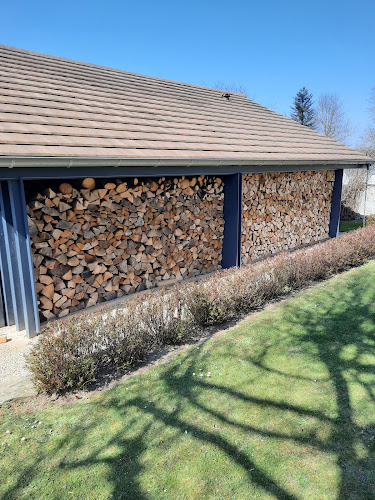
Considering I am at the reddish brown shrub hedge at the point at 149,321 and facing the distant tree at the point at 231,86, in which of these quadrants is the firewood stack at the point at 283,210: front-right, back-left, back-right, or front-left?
front-right

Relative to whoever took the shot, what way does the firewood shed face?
facing the viewer and to the right of the viewer

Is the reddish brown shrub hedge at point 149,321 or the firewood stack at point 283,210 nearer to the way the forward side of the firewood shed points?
the reddish brown shrub hedge

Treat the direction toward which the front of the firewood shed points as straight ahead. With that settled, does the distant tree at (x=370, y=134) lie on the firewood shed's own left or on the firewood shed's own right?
on the firewood shed's own left

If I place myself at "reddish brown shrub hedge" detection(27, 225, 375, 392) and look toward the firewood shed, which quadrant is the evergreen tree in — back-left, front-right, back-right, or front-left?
front-right

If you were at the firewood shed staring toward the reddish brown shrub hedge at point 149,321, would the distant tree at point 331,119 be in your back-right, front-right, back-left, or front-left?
back-left

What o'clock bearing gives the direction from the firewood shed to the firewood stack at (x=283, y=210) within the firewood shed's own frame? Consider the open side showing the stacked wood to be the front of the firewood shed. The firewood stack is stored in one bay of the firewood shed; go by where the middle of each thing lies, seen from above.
The firewood stack is roughly at 9 o'clock from the firewood shed.

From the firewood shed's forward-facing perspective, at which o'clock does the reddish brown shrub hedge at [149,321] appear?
The reddish brown shrub hedge is roughly at 1 o'clock from the firewood shed.

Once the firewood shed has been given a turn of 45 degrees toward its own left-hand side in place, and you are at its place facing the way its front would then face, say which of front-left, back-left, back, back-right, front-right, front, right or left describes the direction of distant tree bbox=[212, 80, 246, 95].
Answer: left

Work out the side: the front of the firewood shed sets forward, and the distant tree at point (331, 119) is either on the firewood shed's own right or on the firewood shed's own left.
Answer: on the firewood shed's own left

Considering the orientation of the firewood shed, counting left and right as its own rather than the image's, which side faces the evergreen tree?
left
